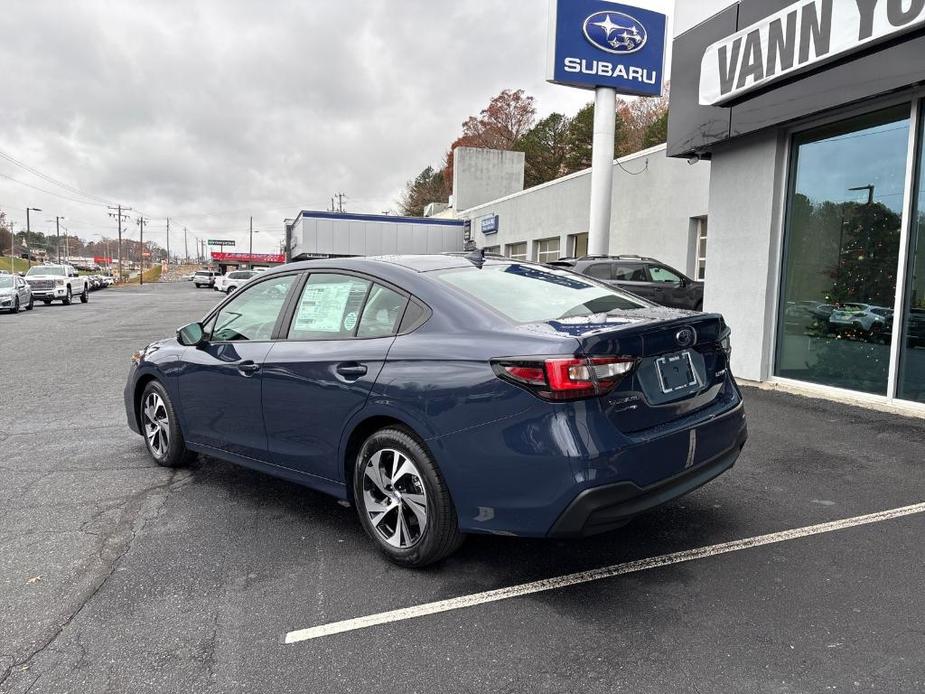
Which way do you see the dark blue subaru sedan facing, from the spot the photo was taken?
facing away from the viewer and to the left of the viewer

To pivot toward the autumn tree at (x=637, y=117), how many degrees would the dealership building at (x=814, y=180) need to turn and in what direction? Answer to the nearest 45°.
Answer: approximately 135° to its right

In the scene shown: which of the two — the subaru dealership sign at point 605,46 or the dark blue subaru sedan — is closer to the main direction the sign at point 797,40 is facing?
the dark blue subaru sedan

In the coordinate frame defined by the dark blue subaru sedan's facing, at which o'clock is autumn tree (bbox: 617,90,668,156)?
The autumn tree is roughly at 2 o'clock from the dark blue subaru sedan.

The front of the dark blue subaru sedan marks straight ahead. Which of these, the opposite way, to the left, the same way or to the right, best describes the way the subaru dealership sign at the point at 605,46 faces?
the opposite way

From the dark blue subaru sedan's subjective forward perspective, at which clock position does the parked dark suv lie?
The parked dark suv is roughly at 2 o'clock from the dark blue subaru sedan.

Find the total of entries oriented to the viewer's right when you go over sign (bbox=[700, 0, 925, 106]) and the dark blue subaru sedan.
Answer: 0

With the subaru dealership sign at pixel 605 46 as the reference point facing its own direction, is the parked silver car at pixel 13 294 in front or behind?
behind

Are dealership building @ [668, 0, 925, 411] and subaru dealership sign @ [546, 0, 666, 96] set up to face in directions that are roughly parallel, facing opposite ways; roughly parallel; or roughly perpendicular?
roughly perpendicular

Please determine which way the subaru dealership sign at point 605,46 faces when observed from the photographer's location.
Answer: facing the viewer and to the right of the viewer

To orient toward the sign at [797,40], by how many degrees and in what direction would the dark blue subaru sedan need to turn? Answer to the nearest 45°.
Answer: approximately 90° to its right
